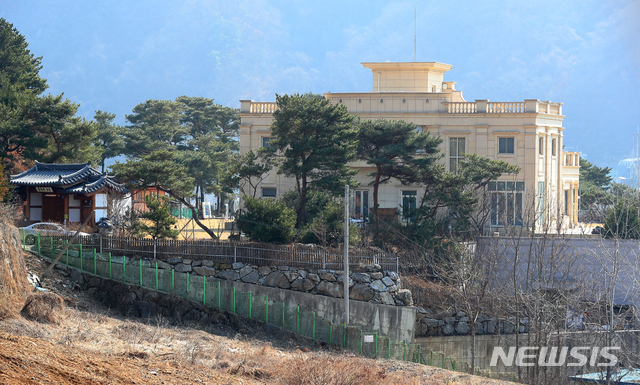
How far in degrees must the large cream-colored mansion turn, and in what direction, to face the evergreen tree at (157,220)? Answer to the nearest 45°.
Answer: approximately 45° to its right

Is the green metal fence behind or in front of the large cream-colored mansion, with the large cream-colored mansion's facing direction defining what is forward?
in front

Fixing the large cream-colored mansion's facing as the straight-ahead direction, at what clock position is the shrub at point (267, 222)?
The shrub is roughly at 1 o'clock from the large cream-colored mansion.

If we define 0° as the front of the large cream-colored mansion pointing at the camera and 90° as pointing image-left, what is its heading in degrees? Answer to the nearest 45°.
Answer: approximately 0°

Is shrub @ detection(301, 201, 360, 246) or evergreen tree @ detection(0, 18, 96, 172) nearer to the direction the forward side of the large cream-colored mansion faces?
the shrub

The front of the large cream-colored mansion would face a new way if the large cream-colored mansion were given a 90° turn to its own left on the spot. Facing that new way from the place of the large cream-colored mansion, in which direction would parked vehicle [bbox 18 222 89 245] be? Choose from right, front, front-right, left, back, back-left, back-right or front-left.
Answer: back-right

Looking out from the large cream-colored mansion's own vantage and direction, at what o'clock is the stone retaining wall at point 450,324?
The stone retaining wall is roughly at 12 o'clock from the large cream-colored mansion.

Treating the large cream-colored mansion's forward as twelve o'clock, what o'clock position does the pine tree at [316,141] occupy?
The pine tree is roughly at 1 o'clock from the large cream-colored mansion.

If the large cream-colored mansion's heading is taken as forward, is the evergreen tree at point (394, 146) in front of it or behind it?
in front
